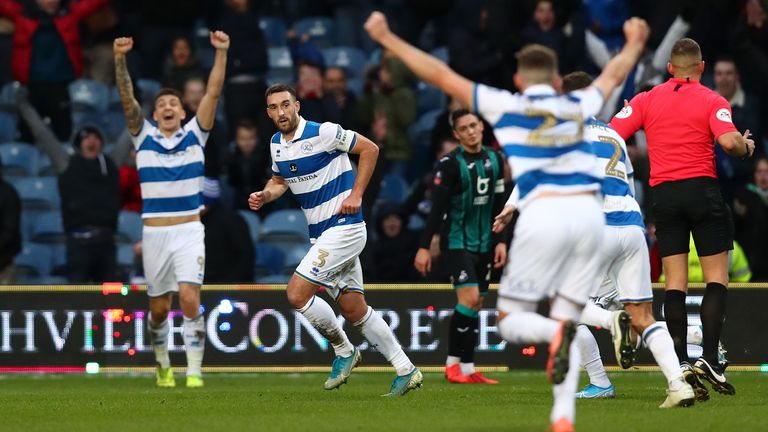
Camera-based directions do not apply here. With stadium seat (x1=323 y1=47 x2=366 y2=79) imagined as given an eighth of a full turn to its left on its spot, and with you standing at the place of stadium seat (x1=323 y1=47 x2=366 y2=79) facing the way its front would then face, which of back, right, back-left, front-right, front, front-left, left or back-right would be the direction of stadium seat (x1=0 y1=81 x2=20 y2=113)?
back-right

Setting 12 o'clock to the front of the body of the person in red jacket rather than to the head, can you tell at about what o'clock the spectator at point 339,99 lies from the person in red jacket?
The spectator is roughly at 10 o'clock from the person in red jacket.

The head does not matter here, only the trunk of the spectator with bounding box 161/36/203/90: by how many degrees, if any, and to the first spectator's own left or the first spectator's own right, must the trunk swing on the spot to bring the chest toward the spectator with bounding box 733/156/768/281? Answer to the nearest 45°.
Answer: approximately 45° to the first spectator's own left

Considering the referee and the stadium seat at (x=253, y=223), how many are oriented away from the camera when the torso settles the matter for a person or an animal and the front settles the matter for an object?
1

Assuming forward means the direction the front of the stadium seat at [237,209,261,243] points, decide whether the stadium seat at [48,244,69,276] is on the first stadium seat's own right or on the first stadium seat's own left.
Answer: on the first stadium seat's own right

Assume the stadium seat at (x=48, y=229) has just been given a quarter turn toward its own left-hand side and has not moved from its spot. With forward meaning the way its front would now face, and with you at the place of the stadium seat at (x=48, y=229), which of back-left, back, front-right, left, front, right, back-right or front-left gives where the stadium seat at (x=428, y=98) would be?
front

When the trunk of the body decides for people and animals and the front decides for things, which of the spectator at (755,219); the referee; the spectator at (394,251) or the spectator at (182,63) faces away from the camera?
the referee

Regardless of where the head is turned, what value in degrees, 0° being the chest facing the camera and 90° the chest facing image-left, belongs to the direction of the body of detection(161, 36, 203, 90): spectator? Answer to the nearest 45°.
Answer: approximately 0°

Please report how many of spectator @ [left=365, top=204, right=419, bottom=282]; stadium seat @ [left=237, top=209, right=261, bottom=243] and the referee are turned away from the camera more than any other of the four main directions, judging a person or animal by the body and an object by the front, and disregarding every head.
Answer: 1

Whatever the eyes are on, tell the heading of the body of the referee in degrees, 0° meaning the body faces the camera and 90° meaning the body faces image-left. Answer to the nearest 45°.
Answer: approximately 180°

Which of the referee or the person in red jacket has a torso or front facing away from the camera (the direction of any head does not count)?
the referee
